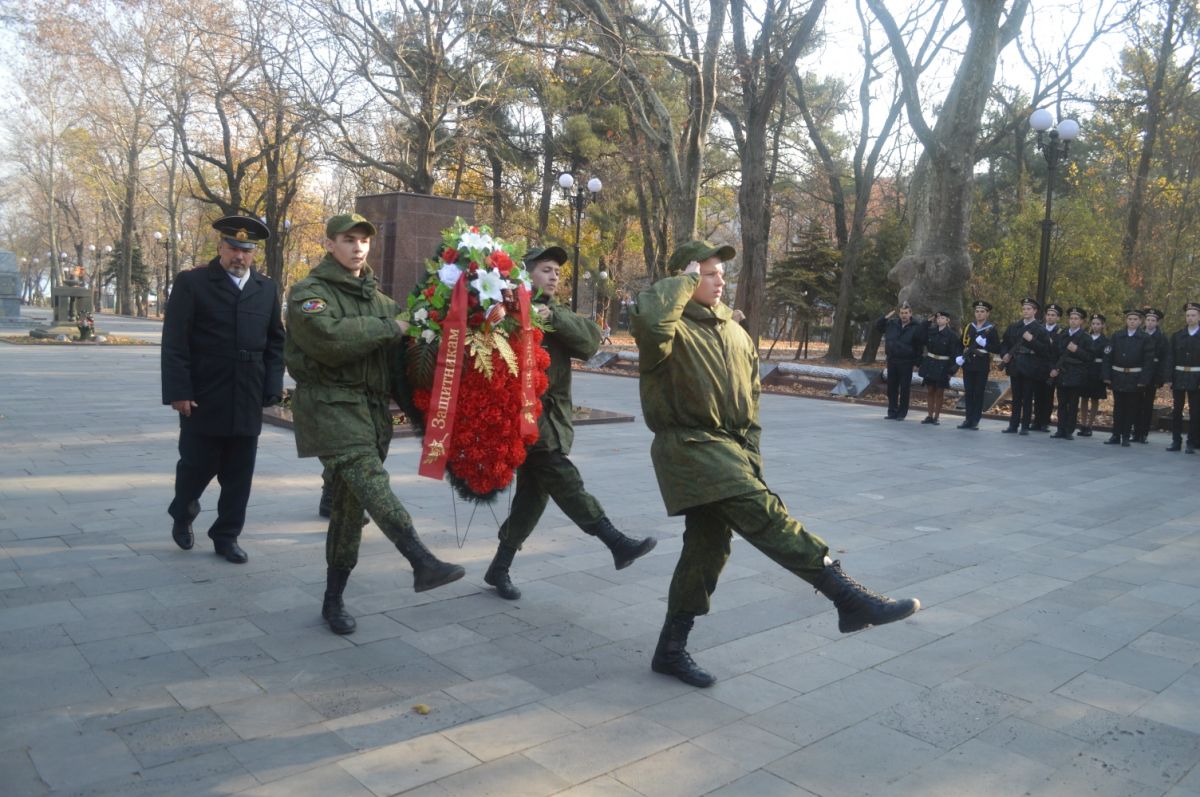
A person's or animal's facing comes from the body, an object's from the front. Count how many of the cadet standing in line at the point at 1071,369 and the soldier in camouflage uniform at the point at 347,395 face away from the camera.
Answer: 0

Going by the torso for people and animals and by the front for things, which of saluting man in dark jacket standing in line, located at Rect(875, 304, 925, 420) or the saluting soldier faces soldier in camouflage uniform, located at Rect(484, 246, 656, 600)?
the saluting man in dark jacket standing in line

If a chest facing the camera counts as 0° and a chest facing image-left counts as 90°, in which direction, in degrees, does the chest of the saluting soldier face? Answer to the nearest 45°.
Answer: approximately 315°

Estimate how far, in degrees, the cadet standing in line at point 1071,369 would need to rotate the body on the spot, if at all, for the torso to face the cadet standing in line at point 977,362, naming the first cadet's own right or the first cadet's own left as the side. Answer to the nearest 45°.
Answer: approximately 45° to the first cadet's own right

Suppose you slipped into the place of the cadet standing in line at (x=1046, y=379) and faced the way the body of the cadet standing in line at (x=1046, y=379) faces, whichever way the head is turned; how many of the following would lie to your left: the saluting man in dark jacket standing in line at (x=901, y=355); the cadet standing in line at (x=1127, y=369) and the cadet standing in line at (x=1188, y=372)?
2

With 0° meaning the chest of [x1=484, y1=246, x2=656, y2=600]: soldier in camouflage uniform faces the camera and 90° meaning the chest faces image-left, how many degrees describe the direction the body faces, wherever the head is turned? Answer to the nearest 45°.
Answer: approximately 315°

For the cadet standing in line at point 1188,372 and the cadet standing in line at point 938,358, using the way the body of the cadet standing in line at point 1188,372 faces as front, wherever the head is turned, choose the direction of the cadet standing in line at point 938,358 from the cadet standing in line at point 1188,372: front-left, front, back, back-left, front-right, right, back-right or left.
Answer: front-right

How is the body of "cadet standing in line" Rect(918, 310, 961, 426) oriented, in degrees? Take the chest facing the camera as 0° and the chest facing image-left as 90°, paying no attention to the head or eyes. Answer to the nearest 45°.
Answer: approximately 45°

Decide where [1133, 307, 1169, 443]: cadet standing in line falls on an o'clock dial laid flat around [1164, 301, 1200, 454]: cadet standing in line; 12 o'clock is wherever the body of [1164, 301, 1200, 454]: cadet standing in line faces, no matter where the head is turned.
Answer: [1133, 307, 1169, 443]: cadet standing in line is roughly at 3 o'clock from [1164, 301, 1200, 454]: cadet standing in line.

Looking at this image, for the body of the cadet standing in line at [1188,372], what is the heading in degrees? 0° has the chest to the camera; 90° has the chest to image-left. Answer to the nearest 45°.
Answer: approximately 45°

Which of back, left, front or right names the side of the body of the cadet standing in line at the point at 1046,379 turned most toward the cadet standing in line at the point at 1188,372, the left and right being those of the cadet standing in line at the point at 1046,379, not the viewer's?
left
